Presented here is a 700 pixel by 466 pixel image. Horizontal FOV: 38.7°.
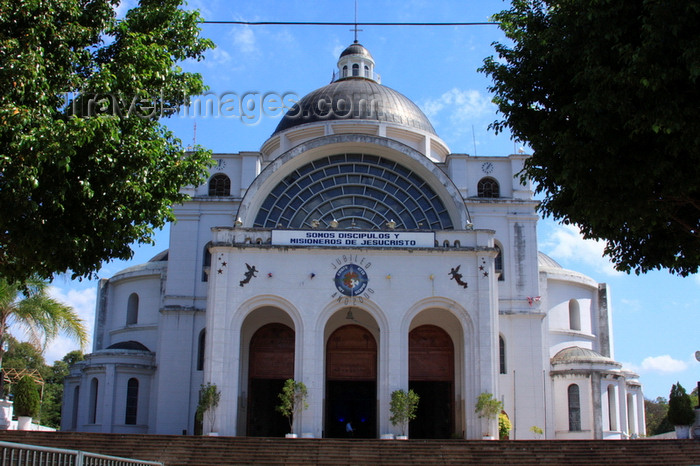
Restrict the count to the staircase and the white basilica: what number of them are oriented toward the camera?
2

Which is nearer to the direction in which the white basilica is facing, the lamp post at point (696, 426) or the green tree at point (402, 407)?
the green tree

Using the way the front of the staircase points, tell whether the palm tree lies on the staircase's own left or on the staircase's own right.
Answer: on the staircase's own right

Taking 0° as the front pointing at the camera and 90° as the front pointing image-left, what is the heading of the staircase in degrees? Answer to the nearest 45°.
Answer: approximately 0°

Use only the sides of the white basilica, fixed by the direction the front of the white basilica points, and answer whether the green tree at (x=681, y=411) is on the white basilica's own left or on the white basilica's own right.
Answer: on the white basilica's own left

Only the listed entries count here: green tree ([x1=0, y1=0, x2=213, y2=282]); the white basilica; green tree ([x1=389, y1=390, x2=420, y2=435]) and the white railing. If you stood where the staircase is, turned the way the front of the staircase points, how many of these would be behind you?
2

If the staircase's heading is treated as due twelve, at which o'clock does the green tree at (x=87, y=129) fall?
The green tree is roughly at 1 o'clock from the staircase.

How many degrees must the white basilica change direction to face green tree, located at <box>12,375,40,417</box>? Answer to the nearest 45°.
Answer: approximately 45° to its right

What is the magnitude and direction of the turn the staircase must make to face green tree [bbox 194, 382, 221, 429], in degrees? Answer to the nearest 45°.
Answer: approximately 135° to its right

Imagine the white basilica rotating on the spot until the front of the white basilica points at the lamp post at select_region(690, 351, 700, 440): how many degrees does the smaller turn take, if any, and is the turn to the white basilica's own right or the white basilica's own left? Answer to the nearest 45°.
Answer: approximately 45° to the white basilica's own left
